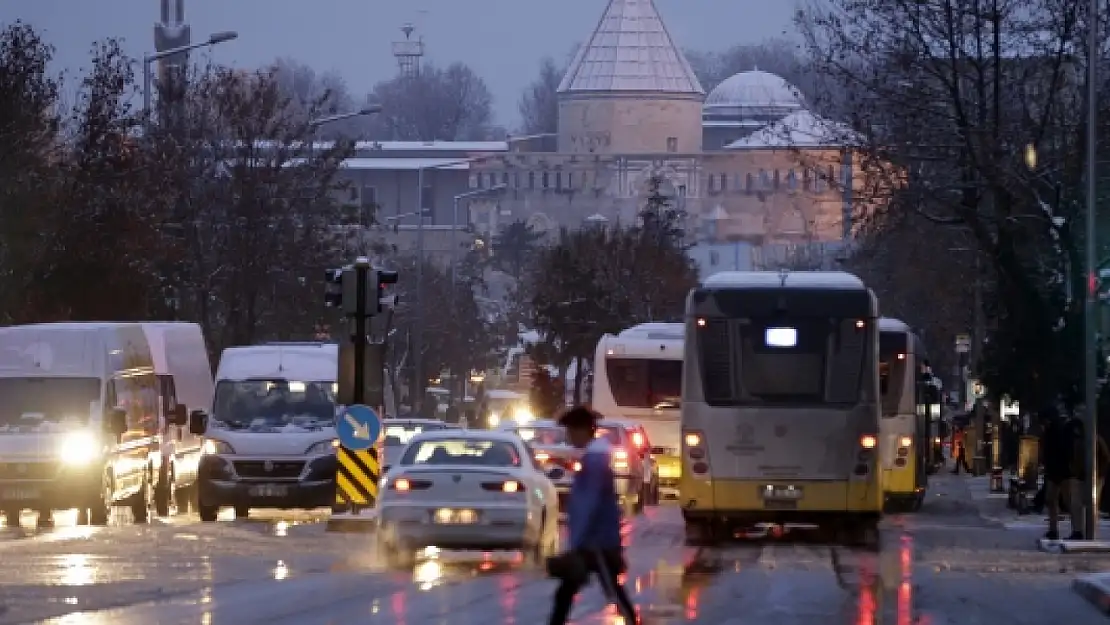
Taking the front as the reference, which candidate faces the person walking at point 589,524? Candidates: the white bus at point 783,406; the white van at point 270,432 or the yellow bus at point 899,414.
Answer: the white van

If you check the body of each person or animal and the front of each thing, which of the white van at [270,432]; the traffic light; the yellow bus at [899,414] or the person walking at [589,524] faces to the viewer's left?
the person walking

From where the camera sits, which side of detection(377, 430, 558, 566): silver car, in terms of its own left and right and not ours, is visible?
back

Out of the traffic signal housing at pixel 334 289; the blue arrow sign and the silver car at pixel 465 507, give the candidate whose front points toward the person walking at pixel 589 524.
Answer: the blue arrow sign

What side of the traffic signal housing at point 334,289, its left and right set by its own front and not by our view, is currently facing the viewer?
back

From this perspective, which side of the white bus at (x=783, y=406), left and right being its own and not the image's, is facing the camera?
back

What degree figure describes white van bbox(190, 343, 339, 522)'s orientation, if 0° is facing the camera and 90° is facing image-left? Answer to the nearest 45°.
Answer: approximately 0°

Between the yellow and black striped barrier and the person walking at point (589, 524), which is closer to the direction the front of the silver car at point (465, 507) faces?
the yellow and black striped barrier

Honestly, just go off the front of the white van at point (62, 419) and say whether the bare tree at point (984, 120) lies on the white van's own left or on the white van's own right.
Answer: on the white van's own left

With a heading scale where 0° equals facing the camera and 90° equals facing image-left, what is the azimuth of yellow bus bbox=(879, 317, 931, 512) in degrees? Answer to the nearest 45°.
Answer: approximately 180°

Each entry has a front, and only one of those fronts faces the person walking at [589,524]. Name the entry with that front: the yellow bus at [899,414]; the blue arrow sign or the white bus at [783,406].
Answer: the blue arrow sign

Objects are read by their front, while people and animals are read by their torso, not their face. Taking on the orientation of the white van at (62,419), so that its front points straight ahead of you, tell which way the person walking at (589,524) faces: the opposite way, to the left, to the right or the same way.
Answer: to the right

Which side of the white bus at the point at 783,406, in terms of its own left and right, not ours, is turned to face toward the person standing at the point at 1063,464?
right
